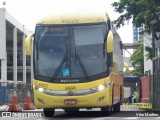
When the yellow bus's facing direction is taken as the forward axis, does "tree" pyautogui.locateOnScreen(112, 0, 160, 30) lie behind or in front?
behind

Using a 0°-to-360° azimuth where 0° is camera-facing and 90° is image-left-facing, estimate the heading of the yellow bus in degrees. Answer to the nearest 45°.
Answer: approximately 0°

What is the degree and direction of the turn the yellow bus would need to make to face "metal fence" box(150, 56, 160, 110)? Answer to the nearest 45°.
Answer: approximately 135° to its left
